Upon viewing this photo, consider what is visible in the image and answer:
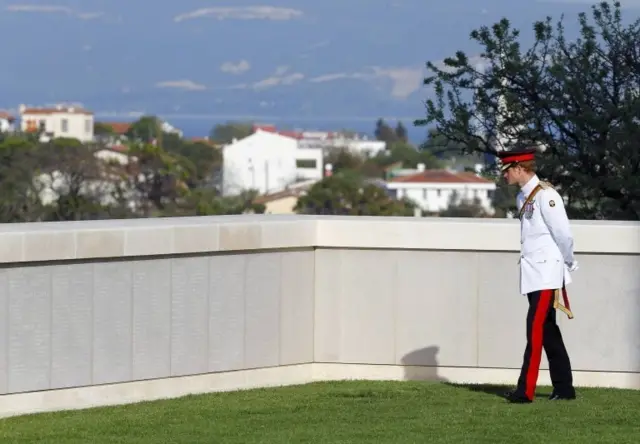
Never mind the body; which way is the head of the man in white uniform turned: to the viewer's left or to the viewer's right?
to the viewer's left

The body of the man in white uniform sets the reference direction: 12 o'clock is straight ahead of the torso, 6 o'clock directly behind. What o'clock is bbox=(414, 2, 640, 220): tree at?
The tree is roughly at 3 o'clock from the man in white uniform.

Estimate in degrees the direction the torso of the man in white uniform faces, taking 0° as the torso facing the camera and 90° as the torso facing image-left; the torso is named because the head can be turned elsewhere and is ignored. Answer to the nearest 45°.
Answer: approximately 90°
